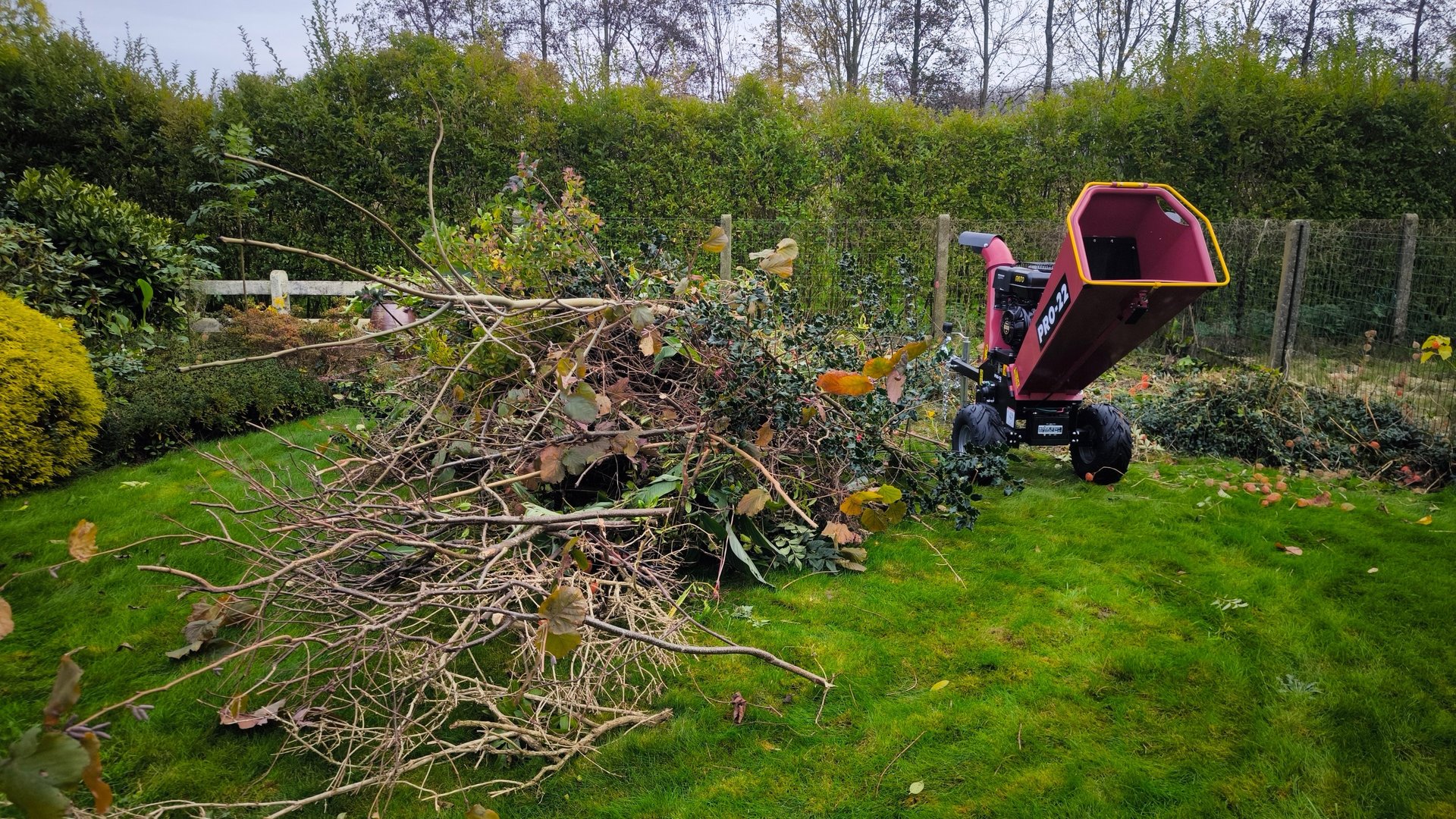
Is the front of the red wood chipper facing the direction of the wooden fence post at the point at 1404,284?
no

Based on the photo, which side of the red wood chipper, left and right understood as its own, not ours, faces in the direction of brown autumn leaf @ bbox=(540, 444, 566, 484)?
right

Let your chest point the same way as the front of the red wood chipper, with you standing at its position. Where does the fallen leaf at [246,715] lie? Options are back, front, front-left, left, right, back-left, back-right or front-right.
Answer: right

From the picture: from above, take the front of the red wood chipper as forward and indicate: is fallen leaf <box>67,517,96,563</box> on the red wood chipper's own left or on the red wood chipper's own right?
on the red wood chipper's own right

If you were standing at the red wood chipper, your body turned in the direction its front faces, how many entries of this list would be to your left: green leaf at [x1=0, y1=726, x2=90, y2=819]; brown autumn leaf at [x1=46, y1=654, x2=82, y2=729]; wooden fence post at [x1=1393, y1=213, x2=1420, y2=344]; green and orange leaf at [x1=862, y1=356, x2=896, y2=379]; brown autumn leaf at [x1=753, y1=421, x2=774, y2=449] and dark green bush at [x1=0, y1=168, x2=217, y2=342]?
1

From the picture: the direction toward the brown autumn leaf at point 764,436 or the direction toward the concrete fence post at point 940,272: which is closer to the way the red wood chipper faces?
the brown autumn leaf

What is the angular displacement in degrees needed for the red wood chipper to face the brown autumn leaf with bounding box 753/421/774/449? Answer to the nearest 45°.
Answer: approximately 90° to its right

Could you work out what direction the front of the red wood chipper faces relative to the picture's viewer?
facing the viewer and to the right of the viewer

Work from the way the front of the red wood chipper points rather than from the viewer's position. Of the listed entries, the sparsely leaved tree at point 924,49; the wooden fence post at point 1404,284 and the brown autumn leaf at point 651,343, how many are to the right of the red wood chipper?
1

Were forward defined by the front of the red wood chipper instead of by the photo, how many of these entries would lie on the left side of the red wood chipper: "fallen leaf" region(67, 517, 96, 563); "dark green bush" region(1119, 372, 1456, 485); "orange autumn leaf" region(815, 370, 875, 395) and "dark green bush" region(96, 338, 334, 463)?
1

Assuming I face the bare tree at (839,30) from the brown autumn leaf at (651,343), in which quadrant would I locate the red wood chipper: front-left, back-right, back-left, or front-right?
front-right

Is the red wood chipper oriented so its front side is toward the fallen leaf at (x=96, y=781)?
no

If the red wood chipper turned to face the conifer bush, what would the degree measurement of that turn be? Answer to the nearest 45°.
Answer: approximately 135° to its right

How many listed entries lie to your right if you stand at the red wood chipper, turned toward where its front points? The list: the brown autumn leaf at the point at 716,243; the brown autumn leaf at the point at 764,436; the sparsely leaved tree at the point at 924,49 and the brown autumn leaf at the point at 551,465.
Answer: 3

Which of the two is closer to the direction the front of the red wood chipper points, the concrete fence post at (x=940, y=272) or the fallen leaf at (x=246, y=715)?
the fallen leaf

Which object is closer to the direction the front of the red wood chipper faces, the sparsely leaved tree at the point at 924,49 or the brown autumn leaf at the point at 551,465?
the brown autumn leaf
